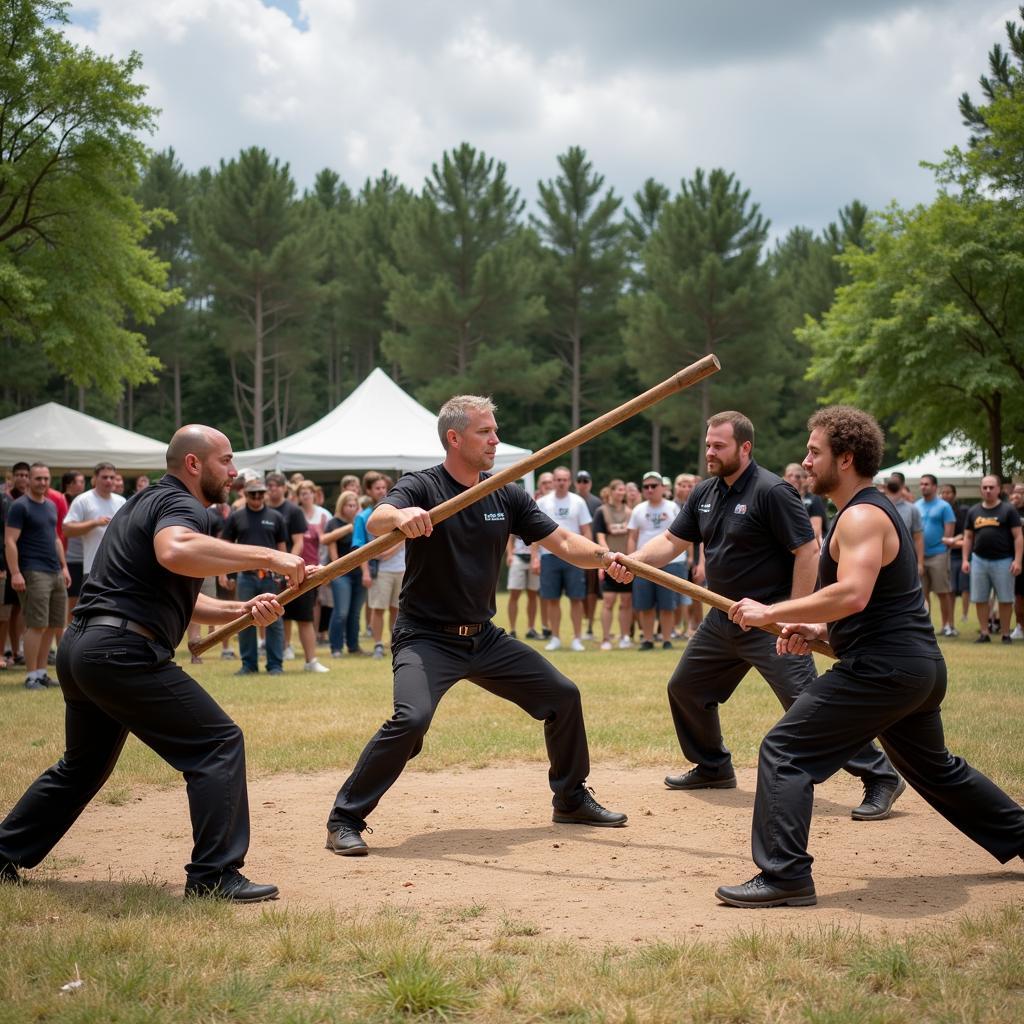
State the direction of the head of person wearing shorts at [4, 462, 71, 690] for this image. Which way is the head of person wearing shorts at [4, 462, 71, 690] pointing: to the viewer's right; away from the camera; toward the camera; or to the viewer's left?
toward the camera

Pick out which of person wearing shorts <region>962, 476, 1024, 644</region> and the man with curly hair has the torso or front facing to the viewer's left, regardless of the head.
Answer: the man with curly hair

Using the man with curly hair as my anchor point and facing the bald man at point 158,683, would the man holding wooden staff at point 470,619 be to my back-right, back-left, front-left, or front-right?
front-right

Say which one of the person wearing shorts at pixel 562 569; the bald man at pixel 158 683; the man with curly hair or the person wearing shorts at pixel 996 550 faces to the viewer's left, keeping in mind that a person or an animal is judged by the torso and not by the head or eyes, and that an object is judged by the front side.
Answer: the man with curly hair

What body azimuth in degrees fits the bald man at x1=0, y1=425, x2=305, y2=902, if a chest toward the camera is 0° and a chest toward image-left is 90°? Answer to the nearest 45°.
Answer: approximately 270°

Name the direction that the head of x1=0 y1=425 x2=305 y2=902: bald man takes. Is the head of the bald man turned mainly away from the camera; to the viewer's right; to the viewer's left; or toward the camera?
to the viewer's right

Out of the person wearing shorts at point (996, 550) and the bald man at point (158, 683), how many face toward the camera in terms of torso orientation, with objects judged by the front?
1

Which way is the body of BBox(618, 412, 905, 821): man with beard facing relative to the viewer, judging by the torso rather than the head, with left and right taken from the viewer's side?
facing the viewer and to the left of the viewer

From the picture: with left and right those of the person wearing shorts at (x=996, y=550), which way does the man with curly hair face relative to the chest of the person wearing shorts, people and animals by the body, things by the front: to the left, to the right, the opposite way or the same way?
to the right

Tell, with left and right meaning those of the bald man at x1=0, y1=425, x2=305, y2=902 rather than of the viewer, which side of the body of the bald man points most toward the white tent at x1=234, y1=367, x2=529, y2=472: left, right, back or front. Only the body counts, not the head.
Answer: left

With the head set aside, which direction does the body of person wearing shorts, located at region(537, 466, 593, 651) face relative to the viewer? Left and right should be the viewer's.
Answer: facing the viewer

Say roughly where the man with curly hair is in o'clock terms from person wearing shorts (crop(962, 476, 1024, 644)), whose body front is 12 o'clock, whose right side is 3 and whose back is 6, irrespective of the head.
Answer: The man with curly hair is roughly at 12 o'clock from the person wearing shorts.

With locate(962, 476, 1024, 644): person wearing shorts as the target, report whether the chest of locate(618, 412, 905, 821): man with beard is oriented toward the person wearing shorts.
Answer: no
